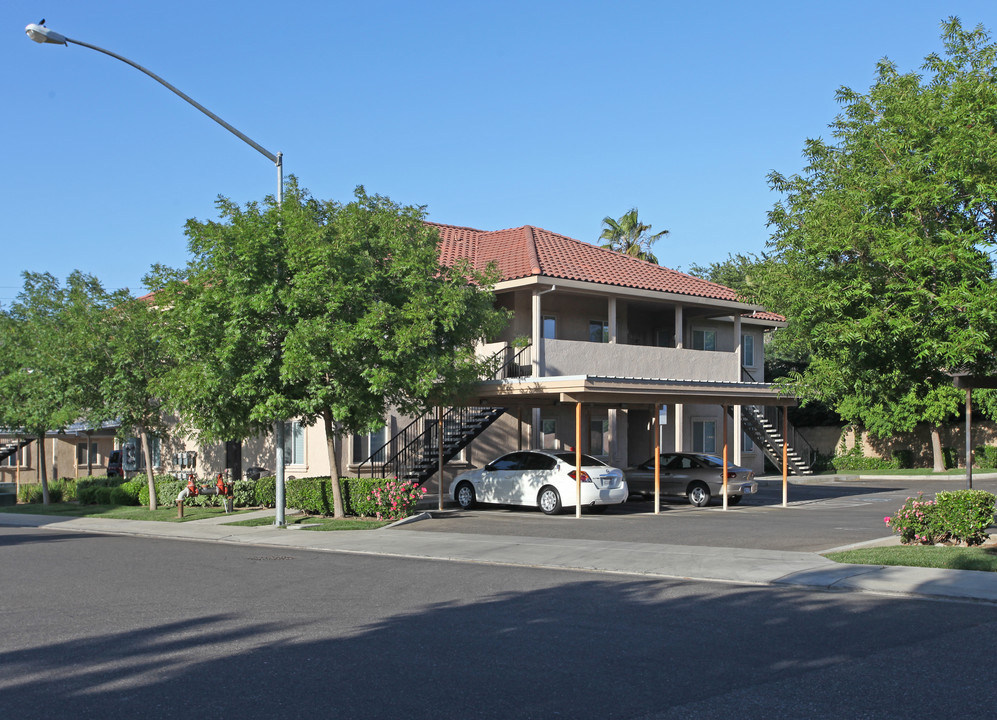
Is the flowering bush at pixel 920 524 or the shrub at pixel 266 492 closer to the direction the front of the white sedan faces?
the shrub

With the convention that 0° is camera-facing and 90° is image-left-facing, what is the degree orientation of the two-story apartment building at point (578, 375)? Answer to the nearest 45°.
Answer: approximately 315°

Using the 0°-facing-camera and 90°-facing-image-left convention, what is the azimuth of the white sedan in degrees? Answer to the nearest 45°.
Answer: approximately 135°

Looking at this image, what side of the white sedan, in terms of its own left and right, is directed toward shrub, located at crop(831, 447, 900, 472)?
right

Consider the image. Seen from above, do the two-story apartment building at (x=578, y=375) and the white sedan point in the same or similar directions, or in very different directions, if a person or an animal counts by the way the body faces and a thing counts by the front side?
very different directions

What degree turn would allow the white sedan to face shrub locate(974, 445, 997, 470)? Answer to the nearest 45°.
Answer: approximately 90° to its right
